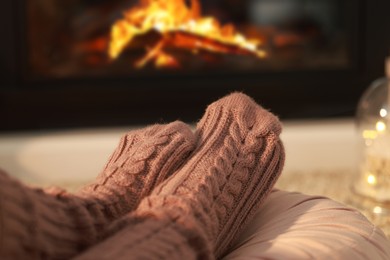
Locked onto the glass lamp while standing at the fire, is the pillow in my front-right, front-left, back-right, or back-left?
front-right

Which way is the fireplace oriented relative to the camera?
toward the camera

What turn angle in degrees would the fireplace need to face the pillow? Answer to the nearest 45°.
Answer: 0° — it already faces it

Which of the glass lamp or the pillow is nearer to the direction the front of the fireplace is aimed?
the pillow

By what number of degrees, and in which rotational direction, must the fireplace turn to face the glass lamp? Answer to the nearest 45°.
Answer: approximately 45° to its left
